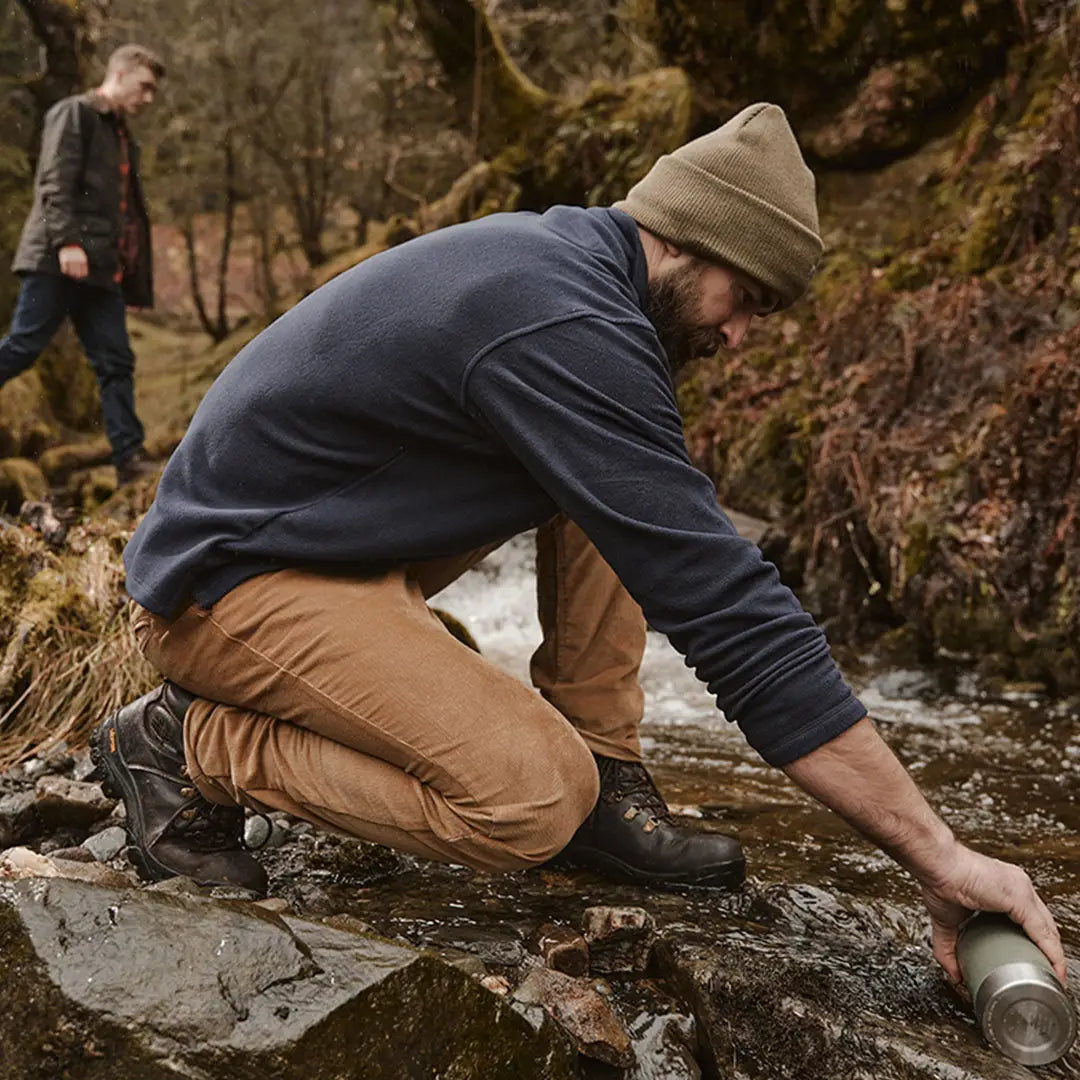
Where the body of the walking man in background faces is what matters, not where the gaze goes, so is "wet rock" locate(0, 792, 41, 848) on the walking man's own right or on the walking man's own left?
on the walking man's own right

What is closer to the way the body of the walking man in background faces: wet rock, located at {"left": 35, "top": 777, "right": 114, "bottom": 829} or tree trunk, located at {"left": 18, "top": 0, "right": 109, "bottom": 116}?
the wet rock

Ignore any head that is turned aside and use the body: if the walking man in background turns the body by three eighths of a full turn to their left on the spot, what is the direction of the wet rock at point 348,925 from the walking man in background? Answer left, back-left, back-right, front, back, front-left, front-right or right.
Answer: back

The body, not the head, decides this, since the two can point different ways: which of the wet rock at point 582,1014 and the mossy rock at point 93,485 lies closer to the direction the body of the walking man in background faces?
the wet rock

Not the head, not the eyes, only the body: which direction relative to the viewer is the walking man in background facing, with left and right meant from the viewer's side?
facing the viewer and to the right of the viewer

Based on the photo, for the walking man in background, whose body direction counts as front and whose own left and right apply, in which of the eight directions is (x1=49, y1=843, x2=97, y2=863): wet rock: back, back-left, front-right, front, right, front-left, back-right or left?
front-right

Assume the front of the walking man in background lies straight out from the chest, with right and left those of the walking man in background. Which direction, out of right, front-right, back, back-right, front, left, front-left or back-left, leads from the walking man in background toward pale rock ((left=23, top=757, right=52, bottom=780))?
front-right

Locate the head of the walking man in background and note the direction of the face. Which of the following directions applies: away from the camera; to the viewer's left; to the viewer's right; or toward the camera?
to the viewer's right

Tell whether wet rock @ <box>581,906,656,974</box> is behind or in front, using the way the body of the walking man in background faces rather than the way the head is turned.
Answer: in front

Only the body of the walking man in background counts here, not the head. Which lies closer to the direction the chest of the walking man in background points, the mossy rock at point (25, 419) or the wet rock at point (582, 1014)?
the wet rock

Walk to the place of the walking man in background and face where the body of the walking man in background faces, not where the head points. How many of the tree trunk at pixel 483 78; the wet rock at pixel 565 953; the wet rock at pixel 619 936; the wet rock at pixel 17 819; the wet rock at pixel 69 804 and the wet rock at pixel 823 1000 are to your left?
1

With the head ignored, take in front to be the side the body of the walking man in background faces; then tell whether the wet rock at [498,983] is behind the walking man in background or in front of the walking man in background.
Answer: in front

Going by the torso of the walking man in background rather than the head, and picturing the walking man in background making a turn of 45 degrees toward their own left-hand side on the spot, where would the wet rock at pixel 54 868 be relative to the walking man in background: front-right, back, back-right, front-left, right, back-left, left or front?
right

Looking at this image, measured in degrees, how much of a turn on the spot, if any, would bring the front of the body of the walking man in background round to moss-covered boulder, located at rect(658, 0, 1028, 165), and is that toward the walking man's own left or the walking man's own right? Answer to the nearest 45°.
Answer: approximately 45° to the walking man's own left

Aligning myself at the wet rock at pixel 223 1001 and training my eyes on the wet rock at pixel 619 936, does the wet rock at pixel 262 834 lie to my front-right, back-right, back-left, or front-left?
front-left

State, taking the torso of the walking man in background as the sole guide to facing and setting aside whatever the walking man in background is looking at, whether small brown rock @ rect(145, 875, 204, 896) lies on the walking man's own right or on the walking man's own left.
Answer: on the walking man's own right
